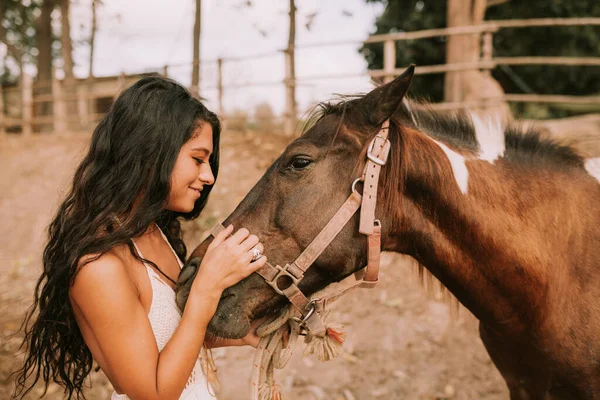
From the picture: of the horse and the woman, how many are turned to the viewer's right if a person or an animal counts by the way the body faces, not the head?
1

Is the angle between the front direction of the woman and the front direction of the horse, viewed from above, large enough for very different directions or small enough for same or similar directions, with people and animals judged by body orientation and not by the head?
very different directions

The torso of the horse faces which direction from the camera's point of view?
to the viewer's left

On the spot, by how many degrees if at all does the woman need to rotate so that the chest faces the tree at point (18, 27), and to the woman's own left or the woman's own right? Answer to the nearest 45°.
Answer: approximately 90° to the woman's own left

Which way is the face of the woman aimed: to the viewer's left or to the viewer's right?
to the viewer's right

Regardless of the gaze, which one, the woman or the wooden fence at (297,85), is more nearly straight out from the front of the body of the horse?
the woman

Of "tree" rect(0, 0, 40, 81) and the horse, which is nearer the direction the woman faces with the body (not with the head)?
the horse

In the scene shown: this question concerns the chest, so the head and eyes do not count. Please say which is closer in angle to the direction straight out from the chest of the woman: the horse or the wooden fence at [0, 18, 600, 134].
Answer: the horse

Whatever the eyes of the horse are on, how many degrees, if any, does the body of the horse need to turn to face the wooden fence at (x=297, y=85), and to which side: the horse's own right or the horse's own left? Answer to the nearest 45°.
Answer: approximately 90° to the horse's own right

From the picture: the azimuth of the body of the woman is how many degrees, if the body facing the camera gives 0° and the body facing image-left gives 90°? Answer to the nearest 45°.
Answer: approximately 270°

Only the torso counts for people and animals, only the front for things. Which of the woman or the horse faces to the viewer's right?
the woman

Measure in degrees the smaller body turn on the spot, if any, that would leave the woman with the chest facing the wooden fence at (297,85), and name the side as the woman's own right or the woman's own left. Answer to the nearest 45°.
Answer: approximately 90° to the woman's own left

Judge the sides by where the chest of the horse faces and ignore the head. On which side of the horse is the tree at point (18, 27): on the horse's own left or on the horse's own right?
on the horse's own right
